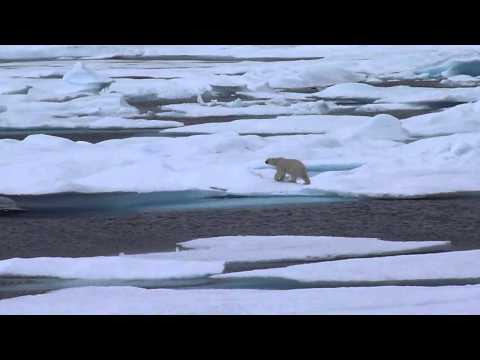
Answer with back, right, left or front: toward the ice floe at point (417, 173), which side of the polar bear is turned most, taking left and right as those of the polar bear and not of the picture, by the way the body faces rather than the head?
back

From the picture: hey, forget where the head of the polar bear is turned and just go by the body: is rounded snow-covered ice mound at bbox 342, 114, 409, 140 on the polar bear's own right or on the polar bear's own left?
on the polar bear's own right

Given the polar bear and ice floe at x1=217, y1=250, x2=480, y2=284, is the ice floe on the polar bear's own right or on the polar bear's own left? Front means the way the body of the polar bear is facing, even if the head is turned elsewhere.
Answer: on the polar bear's own left

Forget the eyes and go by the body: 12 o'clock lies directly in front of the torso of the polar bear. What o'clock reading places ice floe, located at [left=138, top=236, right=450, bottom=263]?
The ice floe is roughly at 9 o'clock from the polar bear.

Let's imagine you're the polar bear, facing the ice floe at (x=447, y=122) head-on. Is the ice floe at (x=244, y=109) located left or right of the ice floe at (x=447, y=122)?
left

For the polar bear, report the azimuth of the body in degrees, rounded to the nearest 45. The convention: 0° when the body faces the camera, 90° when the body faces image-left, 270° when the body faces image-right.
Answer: approximately 90°

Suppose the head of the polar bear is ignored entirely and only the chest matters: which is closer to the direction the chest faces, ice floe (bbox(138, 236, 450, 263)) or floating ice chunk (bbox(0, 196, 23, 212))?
the floating ice chunk

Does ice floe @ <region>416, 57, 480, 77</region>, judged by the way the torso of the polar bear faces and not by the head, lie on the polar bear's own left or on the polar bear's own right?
on the polar bear's own right

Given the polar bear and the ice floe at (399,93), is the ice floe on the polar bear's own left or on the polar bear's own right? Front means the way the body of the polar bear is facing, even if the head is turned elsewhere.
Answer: on the polar bear's own right
